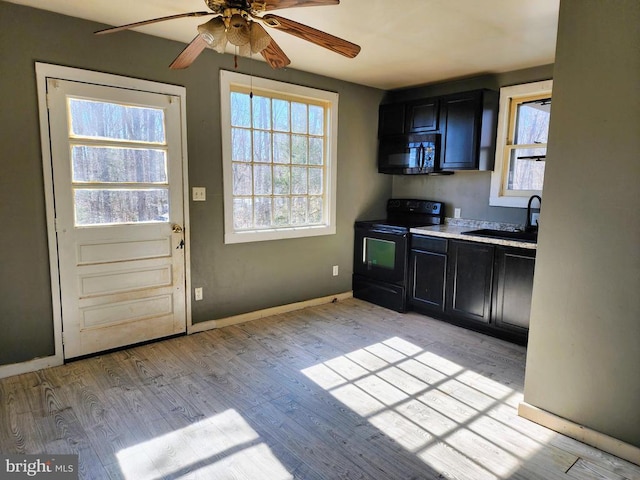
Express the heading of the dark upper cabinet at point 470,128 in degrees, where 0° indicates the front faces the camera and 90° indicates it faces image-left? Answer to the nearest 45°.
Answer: approximately 45°

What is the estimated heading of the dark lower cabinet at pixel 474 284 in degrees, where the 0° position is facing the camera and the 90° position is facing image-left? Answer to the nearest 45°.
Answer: approximately 45°

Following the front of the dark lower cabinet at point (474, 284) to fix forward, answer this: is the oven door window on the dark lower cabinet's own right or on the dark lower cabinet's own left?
on the dark lower cabinet's own right

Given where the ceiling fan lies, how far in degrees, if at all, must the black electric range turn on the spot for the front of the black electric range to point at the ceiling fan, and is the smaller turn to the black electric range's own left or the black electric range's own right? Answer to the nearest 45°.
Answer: approximately 45° to the black electric range's own left

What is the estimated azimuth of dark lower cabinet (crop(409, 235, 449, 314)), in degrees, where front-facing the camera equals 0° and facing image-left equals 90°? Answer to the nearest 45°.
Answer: approximately 45°

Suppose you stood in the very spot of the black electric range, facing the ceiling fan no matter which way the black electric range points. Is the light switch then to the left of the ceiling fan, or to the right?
right
